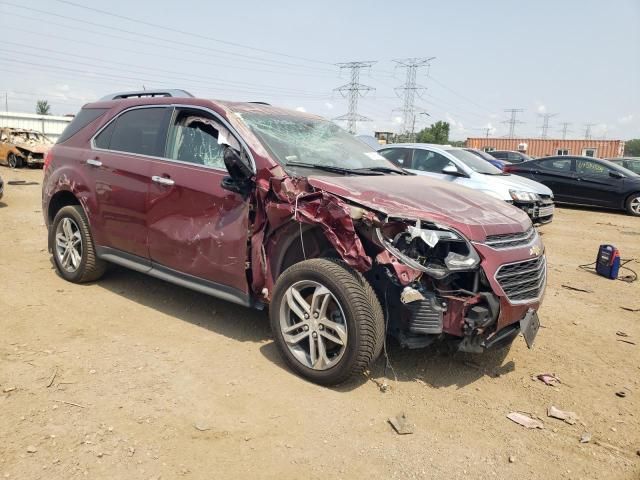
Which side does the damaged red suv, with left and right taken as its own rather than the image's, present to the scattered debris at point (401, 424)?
front

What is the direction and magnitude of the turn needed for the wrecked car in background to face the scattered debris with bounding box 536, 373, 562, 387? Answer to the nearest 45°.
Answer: approximately 45° to its right

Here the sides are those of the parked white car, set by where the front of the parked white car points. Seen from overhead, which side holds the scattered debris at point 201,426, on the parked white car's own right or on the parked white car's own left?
on the parked white car's own right

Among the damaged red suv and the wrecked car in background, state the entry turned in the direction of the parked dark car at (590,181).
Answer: the wrecked car in background

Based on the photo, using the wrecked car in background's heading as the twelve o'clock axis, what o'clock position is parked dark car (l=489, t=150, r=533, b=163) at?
The parked dark car is roughly at 11 o'clock from the wrecked car in background.

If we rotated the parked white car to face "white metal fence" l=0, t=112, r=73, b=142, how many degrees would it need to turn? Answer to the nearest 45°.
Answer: approximately 180°

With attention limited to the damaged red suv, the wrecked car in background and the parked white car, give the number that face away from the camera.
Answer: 0

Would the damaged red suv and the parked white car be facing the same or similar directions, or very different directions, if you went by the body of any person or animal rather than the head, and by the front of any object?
same or similar directions

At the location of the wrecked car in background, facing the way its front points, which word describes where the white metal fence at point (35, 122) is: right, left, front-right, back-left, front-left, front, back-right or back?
back-left

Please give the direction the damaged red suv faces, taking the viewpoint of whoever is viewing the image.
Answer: facing the viewer and to the right of the viewer

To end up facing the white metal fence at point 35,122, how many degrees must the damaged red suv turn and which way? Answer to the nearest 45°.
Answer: approximately 180°

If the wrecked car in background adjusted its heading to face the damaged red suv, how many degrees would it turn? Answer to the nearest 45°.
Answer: approximately 45° to its right

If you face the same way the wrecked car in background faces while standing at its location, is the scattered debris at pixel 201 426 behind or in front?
in front

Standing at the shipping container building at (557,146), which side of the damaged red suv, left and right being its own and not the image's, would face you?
left

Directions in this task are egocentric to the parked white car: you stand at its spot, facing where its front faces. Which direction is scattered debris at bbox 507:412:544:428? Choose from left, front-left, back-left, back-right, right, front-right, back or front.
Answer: front-right

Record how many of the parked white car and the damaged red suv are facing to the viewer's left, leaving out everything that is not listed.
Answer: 0

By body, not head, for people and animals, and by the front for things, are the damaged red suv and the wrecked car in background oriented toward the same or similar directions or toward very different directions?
same or similar directions
